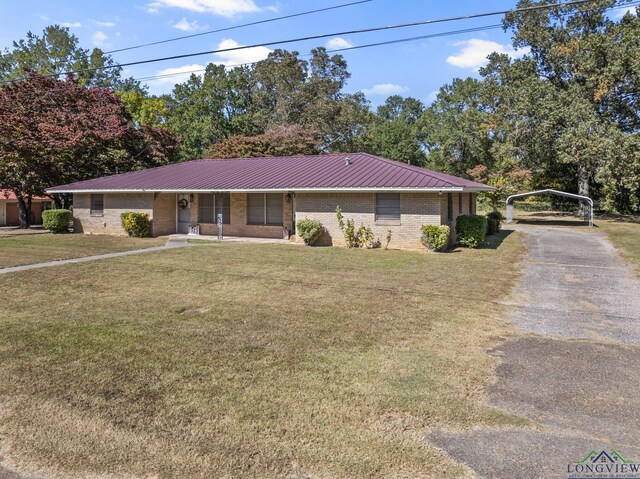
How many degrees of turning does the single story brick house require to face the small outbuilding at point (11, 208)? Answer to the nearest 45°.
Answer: approximately 135° to its right

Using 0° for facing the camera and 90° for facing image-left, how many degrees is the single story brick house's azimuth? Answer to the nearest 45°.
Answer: approximately 0°

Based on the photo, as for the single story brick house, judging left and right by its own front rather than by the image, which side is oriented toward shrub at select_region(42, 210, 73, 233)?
right

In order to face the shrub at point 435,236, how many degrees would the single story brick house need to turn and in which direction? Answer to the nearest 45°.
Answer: approximately 45° to its left

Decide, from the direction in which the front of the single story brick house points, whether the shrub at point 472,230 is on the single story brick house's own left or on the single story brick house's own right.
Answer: on the single story brick house's own left

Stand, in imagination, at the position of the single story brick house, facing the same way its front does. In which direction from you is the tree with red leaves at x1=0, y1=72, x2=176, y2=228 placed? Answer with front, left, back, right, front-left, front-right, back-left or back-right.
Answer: back-right
